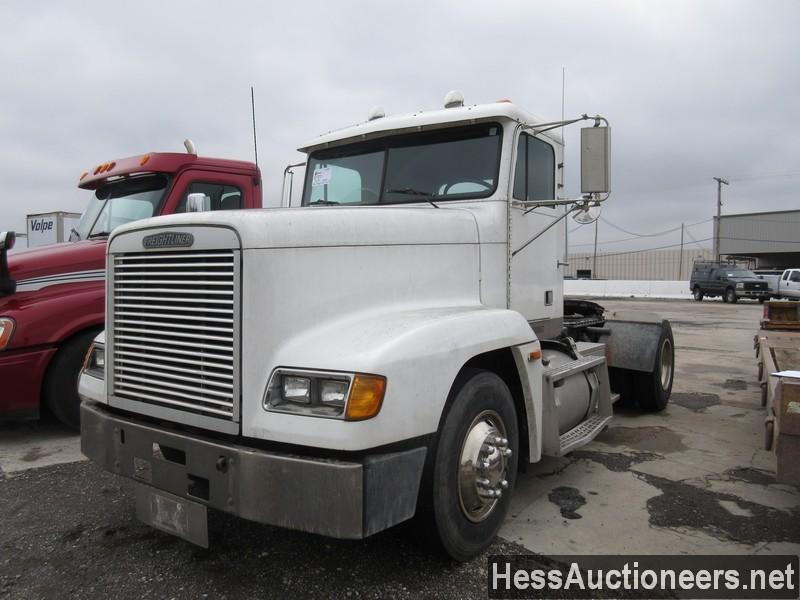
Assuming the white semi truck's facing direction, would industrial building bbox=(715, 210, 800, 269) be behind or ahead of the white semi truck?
behind

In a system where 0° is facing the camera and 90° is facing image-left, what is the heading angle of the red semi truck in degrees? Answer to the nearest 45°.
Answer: approximately 45°

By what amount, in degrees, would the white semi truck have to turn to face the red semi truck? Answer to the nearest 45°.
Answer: approximately 90° to its right

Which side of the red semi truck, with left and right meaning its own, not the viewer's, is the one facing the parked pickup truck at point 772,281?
back

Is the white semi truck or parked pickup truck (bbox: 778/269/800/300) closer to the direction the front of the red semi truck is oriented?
the white semi truck

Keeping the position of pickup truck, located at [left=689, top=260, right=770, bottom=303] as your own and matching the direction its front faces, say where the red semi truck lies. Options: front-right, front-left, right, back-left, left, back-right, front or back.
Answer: front-right

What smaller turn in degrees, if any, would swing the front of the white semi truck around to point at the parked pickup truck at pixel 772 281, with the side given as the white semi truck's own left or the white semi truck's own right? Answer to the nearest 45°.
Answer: approximately 180°

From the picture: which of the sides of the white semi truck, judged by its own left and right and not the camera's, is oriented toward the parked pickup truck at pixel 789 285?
back

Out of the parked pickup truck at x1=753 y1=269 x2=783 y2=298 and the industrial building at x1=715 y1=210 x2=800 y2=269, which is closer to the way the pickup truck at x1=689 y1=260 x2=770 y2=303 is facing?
the parked pickup truck

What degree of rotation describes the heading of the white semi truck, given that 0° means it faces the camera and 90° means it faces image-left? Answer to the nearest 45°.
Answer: approximately 45°

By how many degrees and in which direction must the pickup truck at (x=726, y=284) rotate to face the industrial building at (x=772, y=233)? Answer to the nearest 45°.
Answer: approximately 135° to its left

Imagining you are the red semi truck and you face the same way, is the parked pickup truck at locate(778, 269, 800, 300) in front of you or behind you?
behind
